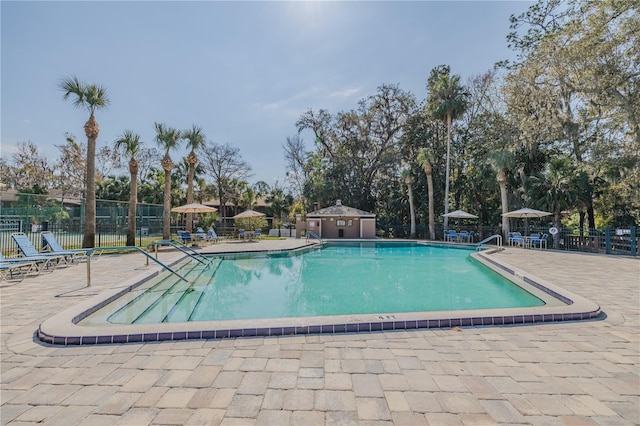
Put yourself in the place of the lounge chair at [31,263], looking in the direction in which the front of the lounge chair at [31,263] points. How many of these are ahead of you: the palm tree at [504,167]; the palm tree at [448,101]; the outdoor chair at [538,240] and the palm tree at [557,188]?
4

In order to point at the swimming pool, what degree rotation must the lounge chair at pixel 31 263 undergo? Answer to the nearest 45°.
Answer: approximately 45° to its right

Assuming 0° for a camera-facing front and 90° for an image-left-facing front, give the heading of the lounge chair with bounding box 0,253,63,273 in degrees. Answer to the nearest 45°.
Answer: approximately 270°

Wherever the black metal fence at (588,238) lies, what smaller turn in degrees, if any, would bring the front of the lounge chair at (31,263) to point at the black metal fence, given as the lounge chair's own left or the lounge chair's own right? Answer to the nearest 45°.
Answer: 0° — it already faces it

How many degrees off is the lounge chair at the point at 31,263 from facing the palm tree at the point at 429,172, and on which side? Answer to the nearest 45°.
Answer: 0° — it already faces it

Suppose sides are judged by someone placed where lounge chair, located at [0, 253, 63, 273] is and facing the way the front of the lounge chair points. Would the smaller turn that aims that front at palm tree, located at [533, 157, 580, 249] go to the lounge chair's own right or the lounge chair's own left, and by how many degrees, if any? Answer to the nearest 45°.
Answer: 0° — it already faces it

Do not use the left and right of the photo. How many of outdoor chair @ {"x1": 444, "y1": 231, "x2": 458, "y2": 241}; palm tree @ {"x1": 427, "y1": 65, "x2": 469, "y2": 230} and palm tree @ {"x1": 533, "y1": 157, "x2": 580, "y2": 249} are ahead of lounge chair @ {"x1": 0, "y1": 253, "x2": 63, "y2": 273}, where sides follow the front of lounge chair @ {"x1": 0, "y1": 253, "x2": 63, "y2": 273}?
3

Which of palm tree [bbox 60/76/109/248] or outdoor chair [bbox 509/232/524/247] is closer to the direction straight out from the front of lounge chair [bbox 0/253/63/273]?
the outdoor chair

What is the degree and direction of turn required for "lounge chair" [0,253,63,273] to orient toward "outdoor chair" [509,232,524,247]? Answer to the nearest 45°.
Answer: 0° — it already faces it

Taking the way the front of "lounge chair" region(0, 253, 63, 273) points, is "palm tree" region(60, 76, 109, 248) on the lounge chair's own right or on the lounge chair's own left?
on the lounge chair's own left
